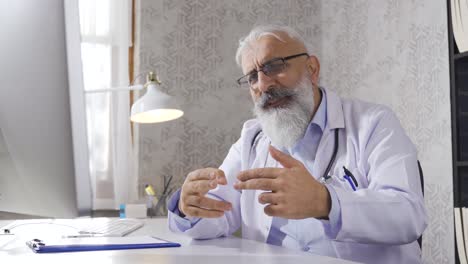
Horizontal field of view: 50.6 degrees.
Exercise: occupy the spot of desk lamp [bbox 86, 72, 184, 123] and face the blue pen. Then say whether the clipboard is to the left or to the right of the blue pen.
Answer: right

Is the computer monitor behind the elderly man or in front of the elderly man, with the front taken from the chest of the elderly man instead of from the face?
in front

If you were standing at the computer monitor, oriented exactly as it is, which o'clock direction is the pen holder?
The pen holder is roughly at 11 o'clock from the computer monitor.

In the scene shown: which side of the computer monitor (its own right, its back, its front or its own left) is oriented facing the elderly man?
front

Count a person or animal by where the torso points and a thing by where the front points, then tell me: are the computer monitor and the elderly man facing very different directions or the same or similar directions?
very different directions

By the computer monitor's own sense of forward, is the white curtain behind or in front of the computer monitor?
in front

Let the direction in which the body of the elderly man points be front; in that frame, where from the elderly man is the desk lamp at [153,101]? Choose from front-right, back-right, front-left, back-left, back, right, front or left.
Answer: right

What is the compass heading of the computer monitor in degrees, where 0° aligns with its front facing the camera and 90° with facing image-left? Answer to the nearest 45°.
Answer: approximately 225°

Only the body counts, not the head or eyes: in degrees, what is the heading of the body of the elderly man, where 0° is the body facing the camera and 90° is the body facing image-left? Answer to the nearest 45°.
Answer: approximately 45°

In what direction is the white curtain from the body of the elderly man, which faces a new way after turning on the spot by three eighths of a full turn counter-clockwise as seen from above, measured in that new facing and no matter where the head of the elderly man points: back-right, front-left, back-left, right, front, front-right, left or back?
back-left

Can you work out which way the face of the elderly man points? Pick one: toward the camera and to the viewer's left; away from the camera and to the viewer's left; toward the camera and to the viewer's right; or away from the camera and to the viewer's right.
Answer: toward the camera and to the viewer's left
